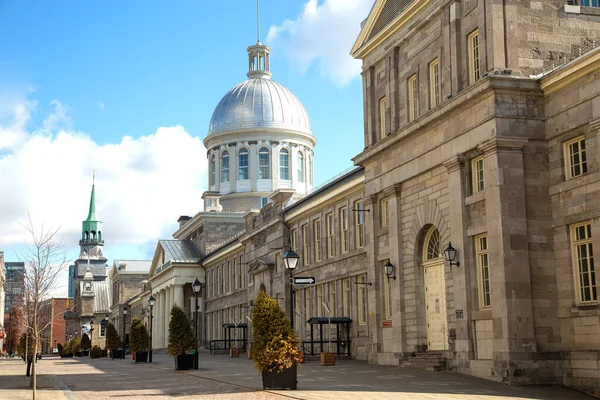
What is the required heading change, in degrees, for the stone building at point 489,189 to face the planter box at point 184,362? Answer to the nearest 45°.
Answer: approximately 90° to its right

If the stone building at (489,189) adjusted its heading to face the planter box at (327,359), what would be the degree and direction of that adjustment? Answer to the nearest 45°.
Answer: approximately 90° to its right

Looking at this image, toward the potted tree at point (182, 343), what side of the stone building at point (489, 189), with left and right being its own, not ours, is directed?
right

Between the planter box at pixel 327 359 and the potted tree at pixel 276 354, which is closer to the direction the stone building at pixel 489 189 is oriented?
the potted tree

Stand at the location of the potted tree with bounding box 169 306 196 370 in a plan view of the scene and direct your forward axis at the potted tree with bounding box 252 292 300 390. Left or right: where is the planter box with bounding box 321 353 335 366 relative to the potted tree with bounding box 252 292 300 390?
left

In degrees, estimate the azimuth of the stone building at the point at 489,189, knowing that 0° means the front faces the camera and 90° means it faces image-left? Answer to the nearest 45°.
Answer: approximately 45°
